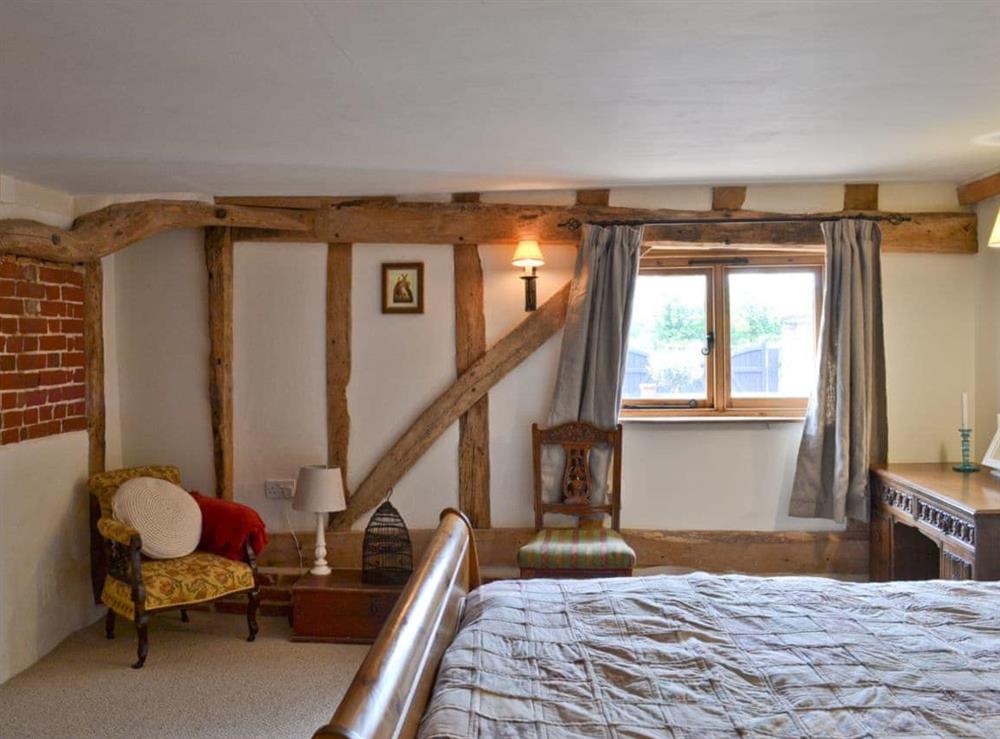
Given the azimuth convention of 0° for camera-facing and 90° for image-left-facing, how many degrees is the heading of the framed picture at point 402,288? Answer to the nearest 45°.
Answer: approximately 0°

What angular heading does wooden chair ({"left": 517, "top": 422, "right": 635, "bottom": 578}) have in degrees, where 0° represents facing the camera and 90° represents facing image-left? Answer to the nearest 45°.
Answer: approximately 0°

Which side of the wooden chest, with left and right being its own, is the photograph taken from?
front

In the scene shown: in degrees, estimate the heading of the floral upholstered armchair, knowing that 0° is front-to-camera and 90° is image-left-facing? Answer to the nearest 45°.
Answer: approximately 315°

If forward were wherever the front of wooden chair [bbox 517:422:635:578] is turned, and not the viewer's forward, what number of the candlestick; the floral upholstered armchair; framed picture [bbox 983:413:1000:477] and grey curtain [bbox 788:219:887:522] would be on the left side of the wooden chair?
3

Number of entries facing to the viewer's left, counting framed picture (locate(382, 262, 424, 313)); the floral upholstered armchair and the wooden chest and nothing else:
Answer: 0

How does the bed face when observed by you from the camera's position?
facing to the left of the viewer

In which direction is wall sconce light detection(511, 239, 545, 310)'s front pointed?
toward the camera

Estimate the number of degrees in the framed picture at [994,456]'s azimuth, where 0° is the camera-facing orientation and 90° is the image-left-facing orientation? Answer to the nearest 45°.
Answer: approximately 45°

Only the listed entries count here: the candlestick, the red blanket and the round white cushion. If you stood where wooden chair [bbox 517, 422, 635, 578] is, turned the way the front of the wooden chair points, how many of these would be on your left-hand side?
1

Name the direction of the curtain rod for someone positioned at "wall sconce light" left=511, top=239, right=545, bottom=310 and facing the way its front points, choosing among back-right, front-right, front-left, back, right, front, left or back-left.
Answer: left

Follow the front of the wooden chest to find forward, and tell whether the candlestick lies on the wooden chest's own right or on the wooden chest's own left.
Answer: on the wooden chest's own left
